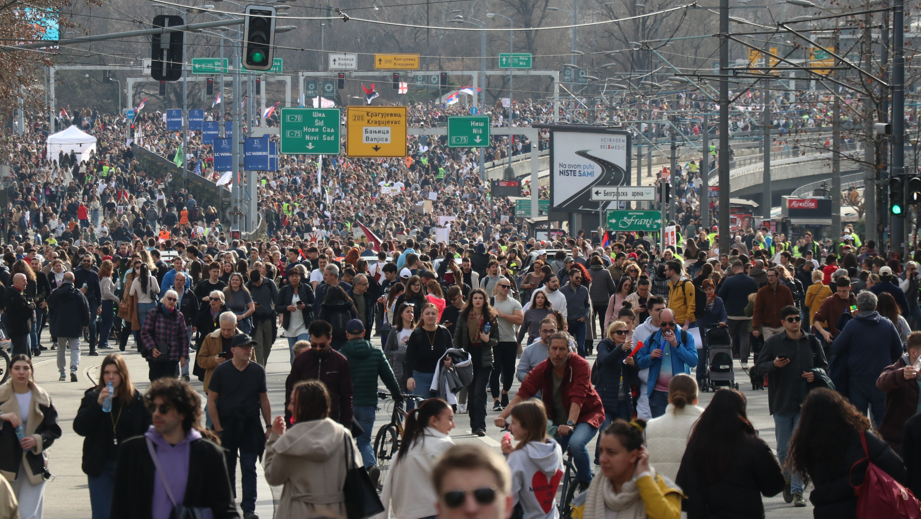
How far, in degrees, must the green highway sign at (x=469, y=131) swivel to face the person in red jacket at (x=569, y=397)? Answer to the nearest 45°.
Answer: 0° — it already faces them

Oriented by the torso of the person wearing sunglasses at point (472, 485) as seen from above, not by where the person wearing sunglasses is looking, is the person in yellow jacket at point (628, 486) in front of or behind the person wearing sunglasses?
behind

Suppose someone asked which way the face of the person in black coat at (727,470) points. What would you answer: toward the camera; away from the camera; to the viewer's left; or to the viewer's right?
away from the camera

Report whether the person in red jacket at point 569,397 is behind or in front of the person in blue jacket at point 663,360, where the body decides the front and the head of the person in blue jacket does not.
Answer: in front

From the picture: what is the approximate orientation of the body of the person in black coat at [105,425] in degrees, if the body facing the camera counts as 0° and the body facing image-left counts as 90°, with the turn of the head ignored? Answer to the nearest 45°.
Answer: approximately 0°
